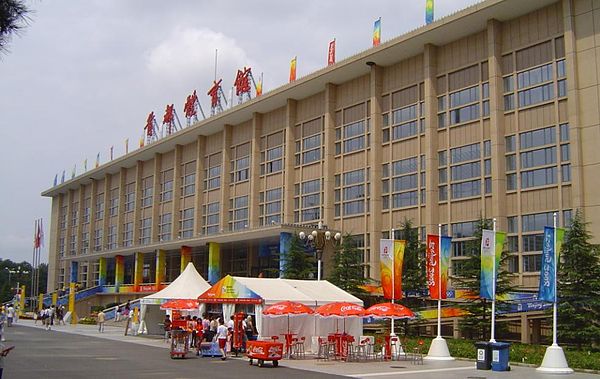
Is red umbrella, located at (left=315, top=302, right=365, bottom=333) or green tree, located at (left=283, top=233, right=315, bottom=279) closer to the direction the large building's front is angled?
the red umbrella

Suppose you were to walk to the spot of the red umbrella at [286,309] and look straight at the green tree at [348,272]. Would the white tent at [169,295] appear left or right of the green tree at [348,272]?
left

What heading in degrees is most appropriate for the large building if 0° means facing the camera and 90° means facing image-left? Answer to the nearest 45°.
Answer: approximately 45°

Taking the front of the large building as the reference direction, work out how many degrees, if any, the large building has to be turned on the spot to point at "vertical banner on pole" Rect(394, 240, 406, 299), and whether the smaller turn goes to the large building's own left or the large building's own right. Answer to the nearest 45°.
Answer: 0° — it already faces it

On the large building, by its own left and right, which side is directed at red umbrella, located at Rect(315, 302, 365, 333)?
front

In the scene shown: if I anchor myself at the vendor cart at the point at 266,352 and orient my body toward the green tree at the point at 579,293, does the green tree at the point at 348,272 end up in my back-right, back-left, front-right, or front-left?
front-left

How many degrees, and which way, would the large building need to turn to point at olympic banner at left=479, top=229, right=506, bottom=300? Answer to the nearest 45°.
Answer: approximately 45° to its left

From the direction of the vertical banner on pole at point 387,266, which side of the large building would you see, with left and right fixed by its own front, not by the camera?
front

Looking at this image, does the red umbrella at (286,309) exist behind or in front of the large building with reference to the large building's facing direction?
in front

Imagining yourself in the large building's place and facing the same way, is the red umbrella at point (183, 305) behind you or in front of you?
in front

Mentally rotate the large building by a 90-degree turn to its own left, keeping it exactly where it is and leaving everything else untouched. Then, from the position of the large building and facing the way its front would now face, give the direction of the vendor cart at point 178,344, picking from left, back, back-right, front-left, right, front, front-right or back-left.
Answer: right

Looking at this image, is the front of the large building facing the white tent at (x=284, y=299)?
yes
